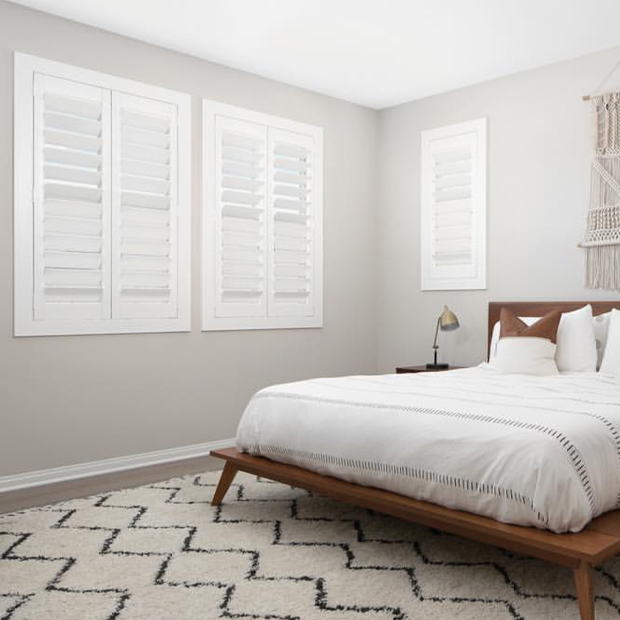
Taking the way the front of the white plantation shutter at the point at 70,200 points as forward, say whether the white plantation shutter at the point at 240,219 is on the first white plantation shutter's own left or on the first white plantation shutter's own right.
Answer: on the first white plantation shutter's own left

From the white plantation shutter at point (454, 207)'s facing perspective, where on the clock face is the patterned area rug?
The patterned area rug is roughly at 11 o'clock from the white plantation shutter.

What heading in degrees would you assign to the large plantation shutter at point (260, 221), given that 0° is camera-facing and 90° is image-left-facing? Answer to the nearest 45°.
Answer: approximately 315°

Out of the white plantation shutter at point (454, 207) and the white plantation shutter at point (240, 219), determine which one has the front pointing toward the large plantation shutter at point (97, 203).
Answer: the white plantation shutter at point (454, 207)

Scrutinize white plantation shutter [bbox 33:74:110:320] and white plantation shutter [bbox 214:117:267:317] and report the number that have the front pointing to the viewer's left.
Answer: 0

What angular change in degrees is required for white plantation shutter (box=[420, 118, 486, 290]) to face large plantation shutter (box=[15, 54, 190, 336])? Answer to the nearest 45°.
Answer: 0° — it already faces it

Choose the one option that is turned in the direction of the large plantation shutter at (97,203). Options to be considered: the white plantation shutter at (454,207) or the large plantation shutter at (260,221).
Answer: the white plantation shutter

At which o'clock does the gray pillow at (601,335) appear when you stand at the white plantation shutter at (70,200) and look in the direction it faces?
The gray pillow is roughly at 11 o'clock from the white plantation shutter.

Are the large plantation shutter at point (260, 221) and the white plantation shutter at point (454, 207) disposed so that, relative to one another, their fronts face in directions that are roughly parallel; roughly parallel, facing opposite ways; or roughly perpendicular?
roughly perpendicular

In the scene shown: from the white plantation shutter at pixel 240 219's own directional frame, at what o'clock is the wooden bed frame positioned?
The wooden bed frame is roughly at 1 o'clock from the white plantation shutter.

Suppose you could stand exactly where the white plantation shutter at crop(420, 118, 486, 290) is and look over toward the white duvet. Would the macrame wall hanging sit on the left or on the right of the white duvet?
left

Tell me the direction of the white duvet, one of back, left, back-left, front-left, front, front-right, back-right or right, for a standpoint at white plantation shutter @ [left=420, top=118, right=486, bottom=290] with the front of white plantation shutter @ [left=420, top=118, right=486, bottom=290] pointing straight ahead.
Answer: front-left

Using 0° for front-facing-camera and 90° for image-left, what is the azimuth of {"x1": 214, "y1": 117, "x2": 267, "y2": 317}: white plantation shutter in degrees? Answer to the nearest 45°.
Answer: approximately 315°

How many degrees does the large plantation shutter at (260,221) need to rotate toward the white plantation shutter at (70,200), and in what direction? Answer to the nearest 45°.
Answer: approximately 90° to its right

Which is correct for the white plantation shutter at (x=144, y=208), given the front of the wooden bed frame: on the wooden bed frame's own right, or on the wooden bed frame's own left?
on the wooden bed frame's own right
